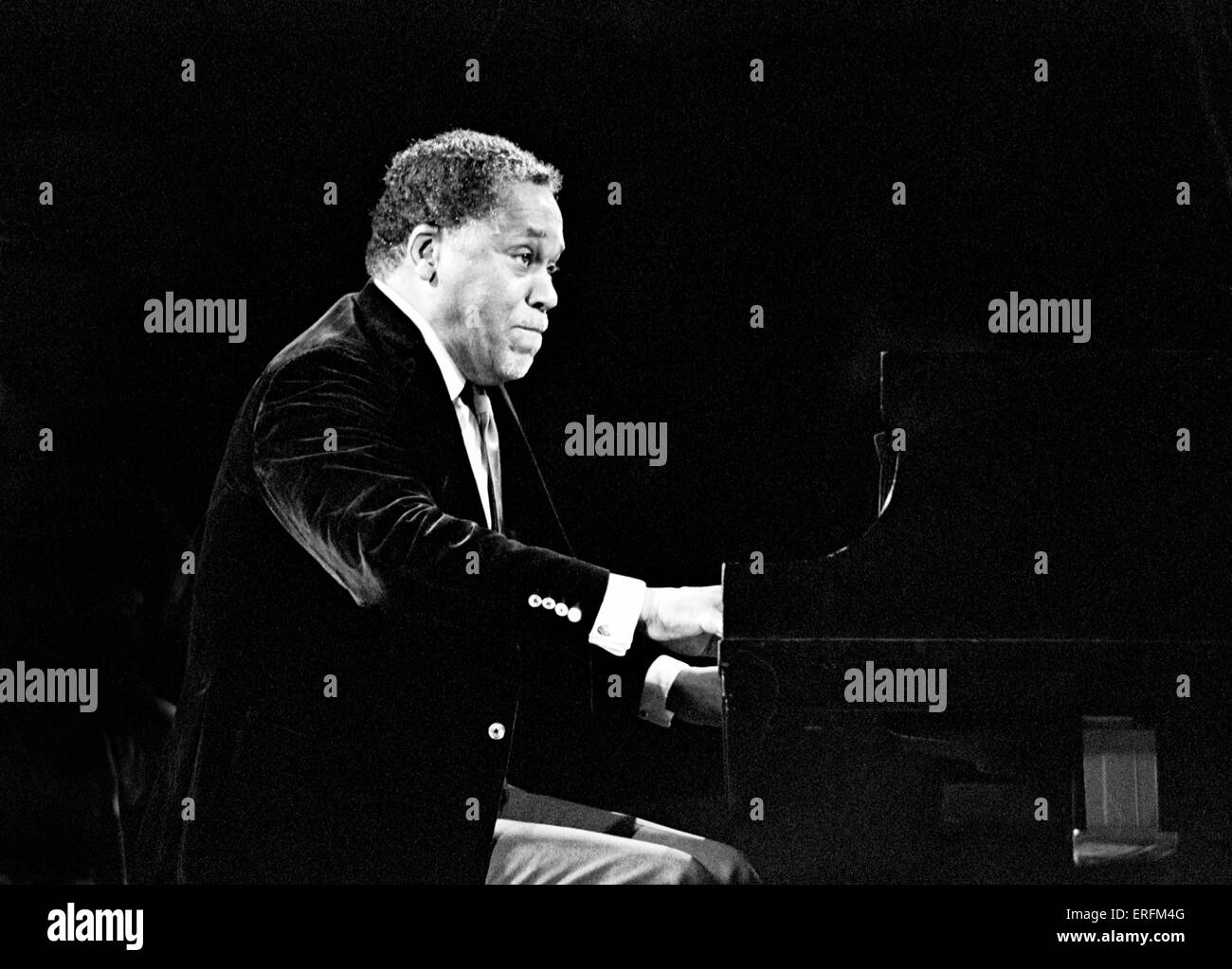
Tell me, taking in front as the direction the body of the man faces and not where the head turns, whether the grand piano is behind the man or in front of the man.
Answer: in front

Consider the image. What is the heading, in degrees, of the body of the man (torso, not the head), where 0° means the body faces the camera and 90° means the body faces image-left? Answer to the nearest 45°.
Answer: approximately 270°
